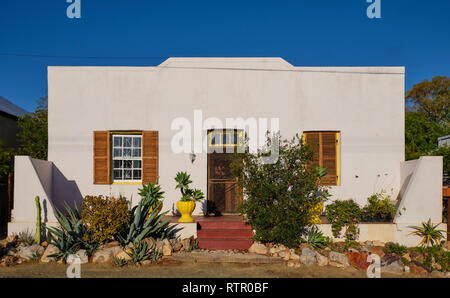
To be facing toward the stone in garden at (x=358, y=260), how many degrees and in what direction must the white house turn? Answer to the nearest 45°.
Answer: approximately 45° to its left

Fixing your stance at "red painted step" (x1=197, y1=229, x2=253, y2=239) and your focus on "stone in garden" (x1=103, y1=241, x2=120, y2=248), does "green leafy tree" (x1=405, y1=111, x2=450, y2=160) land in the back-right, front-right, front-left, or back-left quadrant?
back-right

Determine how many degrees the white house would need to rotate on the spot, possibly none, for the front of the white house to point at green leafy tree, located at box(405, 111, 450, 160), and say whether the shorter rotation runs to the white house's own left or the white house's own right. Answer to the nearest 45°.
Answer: approximately 135° to the white house's own left

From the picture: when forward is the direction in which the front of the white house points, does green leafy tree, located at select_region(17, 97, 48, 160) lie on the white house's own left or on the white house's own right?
on the white house's own right

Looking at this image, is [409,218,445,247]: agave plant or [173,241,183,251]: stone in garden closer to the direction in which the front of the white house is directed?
the stone in garden

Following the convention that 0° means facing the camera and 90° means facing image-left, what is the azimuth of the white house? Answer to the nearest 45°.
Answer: approximately 0°
